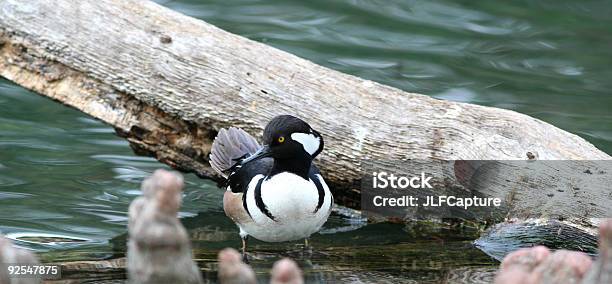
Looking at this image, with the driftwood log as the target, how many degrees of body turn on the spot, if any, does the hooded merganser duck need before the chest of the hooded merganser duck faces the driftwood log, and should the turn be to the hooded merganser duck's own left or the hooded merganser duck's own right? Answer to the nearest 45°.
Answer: approximately 180°

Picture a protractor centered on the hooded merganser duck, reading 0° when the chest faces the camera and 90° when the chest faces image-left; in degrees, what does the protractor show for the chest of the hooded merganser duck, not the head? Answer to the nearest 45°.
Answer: approximately 315°
